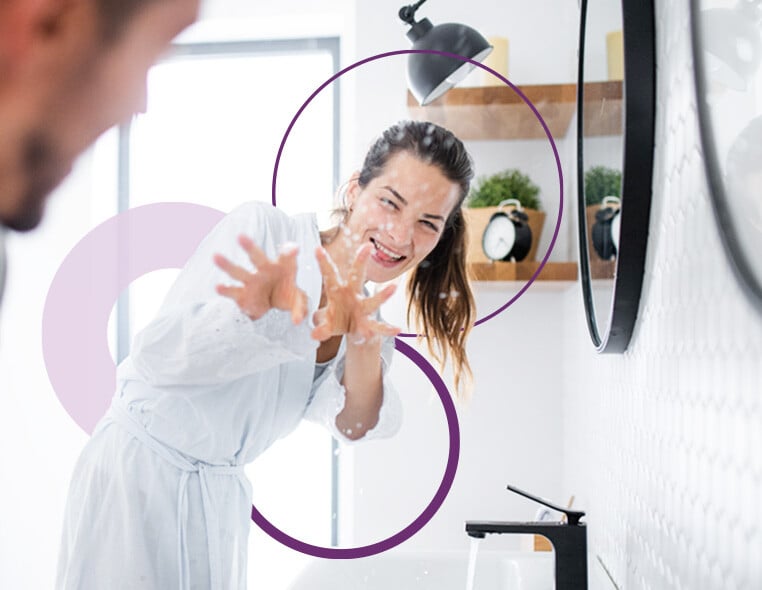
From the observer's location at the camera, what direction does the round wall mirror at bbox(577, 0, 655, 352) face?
facing to the left of the viewer

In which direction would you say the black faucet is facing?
to the viewer's left

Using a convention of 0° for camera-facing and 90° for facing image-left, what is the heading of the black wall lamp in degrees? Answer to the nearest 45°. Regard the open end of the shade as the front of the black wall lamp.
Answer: approximately 270°

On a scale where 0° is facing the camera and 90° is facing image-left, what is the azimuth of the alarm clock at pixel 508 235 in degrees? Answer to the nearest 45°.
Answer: approximately 45°
